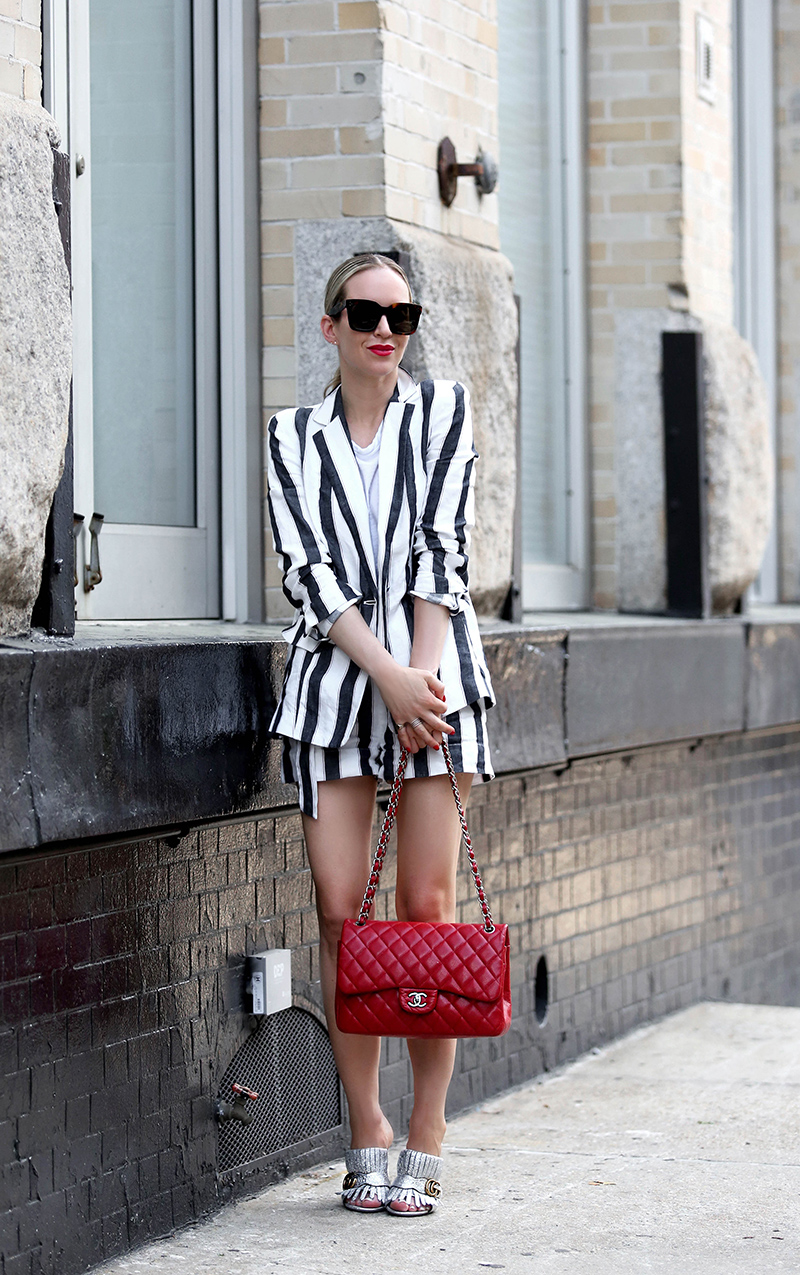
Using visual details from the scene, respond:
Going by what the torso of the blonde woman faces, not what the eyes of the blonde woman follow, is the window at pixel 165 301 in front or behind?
behind

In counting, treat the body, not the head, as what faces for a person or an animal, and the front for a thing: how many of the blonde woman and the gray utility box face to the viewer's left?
0

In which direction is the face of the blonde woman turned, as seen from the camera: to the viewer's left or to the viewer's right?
to the viewer's right

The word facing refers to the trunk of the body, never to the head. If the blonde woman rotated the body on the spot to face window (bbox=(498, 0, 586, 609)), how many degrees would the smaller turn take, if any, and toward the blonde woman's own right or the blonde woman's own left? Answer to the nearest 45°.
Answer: approximately 180°

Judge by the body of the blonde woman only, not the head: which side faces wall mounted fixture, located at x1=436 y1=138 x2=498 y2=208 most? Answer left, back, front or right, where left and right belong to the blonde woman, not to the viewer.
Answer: back

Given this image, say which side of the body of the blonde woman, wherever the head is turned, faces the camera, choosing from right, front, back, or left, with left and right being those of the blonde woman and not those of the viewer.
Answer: front

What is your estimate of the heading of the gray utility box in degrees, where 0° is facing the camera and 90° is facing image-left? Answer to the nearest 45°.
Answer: approximately 315°
